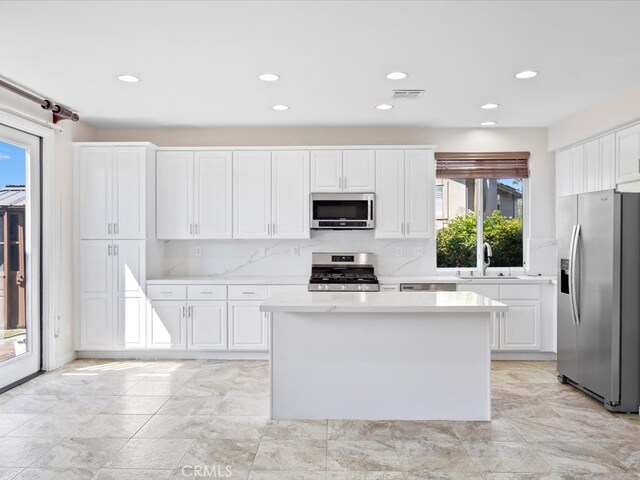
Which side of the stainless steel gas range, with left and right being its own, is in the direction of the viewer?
front

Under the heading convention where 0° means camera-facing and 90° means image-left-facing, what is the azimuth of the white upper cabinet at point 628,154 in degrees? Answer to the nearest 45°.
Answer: approximately 45°

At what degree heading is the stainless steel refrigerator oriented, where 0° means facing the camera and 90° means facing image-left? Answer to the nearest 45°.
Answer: approximately 45°

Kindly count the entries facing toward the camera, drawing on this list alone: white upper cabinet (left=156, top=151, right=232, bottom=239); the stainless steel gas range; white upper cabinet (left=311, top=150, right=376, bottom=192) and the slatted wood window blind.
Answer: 4

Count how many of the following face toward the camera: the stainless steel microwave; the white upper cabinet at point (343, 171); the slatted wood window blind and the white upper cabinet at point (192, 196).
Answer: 4

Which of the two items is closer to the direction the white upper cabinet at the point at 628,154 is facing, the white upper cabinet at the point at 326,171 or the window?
the white upper cabinet

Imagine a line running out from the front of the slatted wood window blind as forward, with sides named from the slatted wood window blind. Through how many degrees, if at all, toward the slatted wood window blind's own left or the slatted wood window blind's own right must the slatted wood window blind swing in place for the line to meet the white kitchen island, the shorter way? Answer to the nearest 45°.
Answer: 0° — it already faces it

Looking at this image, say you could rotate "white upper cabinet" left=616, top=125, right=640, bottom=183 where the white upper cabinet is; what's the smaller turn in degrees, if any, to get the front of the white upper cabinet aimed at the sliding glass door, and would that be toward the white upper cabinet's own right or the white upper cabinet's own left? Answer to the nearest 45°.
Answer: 0° — it already faces it

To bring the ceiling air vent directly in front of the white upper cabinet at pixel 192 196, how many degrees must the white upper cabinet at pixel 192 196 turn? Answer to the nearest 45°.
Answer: approximately 45° to its left

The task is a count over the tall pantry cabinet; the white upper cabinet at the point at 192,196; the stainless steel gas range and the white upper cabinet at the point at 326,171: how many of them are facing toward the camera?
4

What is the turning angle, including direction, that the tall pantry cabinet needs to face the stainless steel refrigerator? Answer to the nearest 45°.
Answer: approximately 45° to its left

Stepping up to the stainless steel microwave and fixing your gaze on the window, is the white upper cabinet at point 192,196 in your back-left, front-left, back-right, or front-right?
back-left

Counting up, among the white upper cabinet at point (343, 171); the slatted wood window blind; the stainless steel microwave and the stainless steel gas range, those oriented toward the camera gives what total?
4

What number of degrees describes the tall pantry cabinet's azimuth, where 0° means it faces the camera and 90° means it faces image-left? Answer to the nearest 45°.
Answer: approximately 0°

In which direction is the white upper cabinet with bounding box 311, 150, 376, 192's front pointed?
toward the camera

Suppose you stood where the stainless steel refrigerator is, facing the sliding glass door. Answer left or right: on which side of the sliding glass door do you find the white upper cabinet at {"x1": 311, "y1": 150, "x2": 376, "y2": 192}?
right
